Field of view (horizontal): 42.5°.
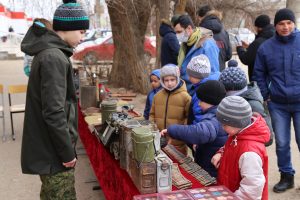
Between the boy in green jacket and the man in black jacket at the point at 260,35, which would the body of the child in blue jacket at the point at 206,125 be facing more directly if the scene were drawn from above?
the boy in green jacket

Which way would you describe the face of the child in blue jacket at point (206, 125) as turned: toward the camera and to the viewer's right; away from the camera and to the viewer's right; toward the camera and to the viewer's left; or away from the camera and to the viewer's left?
away from the camera and to the viewer's left

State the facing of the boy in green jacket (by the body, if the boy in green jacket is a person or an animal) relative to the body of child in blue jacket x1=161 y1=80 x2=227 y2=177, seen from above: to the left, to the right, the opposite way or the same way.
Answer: the opposite way

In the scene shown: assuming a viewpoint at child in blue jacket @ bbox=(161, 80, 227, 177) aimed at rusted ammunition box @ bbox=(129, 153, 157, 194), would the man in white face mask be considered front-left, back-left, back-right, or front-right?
back-right

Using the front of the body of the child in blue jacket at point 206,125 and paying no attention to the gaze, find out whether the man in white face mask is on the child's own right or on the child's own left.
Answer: on the child's own right

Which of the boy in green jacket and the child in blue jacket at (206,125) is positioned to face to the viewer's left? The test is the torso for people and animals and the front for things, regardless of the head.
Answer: the child in blue jacket

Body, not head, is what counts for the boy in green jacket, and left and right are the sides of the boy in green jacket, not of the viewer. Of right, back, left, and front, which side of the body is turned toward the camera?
right

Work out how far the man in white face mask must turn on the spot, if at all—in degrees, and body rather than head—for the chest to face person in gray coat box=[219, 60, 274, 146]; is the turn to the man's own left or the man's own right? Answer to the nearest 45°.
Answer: approximately 45° to the man's own left

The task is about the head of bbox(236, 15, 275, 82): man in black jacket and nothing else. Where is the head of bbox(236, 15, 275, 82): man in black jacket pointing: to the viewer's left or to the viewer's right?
to the viewer's left

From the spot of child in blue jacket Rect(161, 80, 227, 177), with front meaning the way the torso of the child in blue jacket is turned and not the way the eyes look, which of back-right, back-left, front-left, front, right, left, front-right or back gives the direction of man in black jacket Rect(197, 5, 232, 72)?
right

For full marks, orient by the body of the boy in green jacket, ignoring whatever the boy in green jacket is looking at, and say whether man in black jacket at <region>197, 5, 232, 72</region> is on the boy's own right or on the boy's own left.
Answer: on the boy's own left

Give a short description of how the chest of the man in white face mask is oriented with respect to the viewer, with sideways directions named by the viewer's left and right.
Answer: facing the viewer and to the left of the viewer

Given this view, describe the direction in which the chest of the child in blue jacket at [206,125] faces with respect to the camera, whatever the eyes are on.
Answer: to the viewer's left

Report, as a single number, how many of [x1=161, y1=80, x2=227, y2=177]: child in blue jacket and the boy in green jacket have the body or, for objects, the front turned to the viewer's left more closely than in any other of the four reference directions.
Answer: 1

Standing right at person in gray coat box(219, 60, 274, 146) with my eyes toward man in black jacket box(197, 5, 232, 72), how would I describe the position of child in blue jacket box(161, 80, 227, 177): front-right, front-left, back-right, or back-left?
back-left
